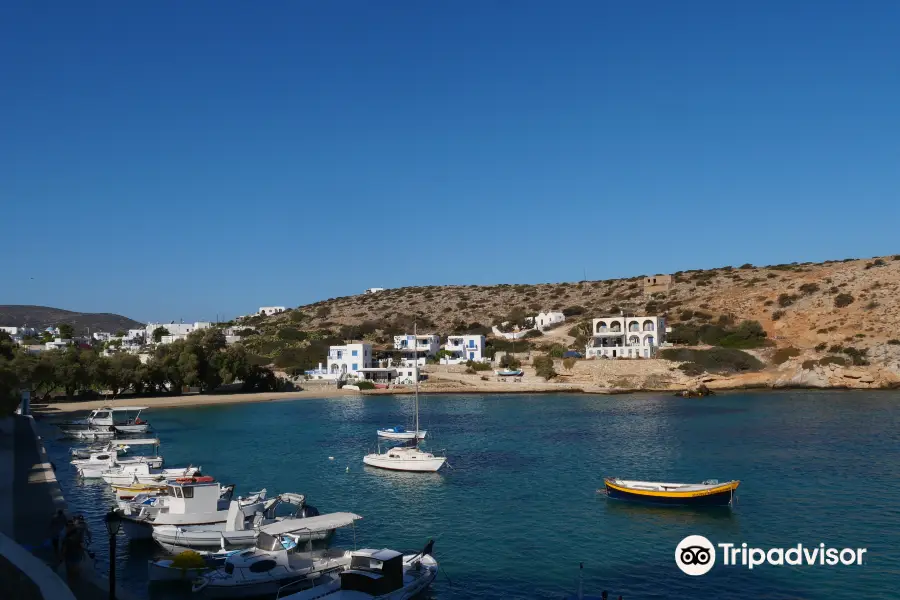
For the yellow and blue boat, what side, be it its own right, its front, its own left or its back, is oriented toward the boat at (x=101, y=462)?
back

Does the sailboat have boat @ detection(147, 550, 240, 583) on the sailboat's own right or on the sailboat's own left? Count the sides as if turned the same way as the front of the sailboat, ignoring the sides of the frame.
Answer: on the sailboat's own right

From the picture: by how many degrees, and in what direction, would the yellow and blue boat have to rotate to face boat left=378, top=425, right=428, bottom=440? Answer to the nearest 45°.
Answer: approximately 135° to its left

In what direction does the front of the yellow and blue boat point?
to the viewer's right

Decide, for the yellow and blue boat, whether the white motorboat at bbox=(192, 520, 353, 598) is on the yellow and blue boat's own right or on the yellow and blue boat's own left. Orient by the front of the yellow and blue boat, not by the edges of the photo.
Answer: on the yellow and blue boat's own right

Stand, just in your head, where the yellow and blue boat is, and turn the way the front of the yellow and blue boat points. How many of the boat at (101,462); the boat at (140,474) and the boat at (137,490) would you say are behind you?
3

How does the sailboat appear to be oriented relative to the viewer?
to the viewer's right
